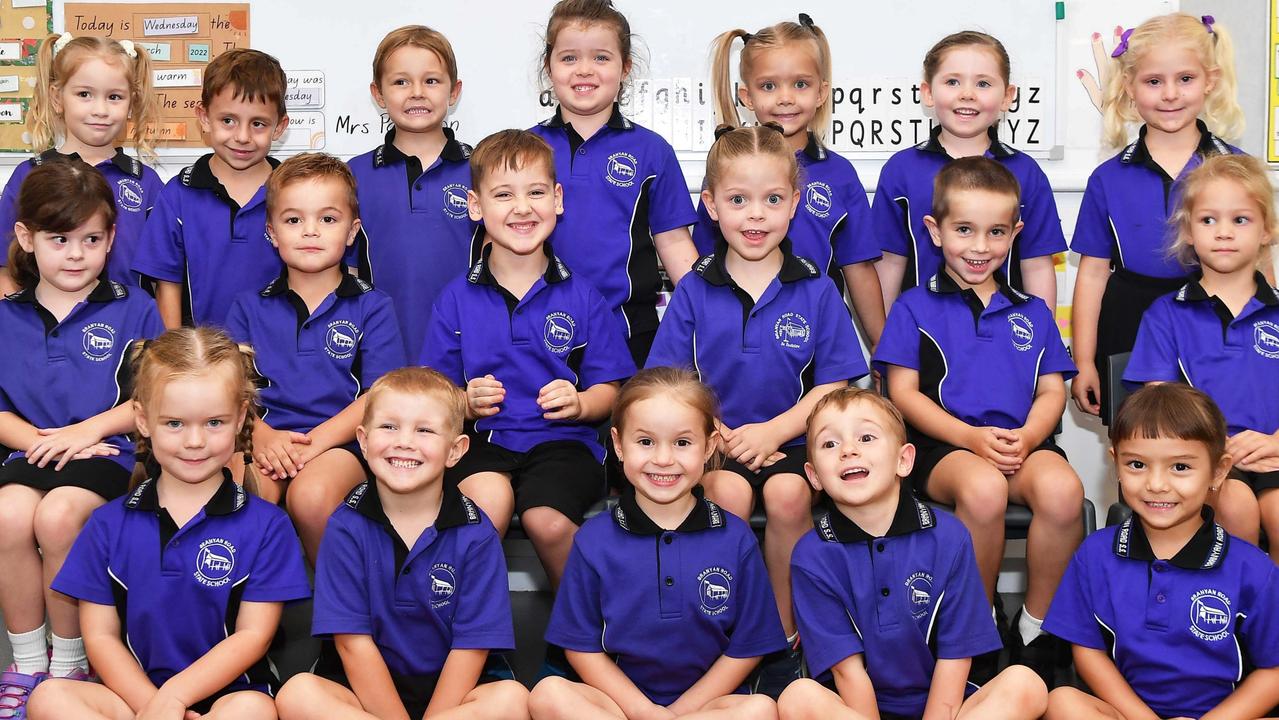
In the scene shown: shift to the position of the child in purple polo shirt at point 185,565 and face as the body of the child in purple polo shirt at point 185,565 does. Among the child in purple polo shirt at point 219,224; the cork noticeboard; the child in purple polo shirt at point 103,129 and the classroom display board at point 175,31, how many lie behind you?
4

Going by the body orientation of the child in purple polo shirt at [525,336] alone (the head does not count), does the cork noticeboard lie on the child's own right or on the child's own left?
on the child's own right

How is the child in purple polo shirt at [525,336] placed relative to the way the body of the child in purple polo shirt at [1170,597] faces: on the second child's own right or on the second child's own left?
on the second child's own right

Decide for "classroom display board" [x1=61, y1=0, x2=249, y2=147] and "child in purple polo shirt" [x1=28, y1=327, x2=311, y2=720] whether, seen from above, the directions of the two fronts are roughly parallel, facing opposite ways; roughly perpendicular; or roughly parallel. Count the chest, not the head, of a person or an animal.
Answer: roughly parallel

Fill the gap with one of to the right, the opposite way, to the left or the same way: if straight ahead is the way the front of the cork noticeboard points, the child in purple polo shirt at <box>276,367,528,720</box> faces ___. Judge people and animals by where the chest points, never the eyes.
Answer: the same way

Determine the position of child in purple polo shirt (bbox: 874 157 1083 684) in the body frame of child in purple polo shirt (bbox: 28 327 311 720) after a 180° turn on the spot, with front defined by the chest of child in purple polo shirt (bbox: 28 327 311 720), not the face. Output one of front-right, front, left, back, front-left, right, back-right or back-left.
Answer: right

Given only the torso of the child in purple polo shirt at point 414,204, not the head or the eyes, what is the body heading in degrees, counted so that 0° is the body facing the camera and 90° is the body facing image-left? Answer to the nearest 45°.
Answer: approximately 0°

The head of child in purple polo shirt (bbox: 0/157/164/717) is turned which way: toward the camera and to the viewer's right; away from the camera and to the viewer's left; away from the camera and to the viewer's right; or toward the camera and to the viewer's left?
toward the camera and to the viewer's right

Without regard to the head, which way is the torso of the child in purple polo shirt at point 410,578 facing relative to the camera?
toward the camera

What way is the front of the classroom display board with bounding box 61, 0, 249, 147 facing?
toward the camera

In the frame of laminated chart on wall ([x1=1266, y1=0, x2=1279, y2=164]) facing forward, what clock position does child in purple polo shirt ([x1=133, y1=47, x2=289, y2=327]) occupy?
The child in purple polo shirt is roughly at 2 o'clock from the laminated chart on wall.

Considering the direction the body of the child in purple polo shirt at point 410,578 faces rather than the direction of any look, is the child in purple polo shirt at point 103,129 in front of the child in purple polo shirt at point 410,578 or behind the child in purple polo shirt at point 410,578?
behind

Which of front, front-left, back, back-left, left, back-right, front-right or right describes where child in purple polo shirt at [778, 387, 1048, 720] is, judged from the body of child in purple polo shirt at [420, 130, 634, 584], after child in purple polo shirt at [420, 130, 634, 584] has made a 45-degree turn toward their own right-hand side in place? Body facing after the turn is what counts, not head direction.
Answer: left

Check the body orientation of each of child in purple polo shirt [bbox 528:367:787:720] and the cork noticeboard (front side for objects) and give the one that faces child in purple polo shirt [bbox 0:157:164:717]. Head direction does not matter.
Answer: the cork noticeboard

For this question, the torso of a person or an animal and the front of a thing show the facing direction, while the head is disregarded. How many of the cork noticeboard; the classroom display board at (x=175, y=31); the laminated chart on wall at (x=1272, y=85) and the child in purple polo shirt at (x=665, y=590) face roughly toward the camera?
4

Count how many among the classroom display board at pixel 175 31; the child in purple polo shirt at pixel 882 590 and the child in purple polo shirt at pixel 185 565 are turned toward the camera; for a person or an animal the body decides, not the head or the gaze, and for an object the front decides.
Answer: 3

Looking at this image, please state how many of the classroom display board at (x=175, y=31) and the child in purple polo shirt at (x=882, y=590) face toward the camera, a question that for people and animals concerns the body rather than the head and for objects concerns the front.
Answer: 2

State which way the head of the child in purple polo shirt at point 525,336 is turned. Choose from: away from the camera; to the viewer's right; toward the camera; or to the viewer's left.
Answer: toward the camera
